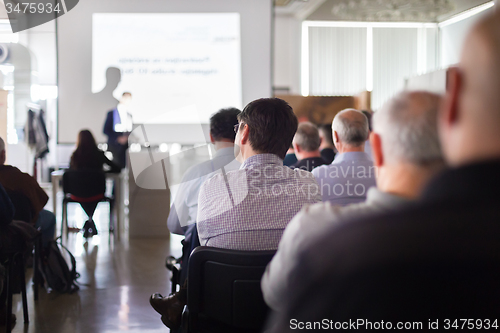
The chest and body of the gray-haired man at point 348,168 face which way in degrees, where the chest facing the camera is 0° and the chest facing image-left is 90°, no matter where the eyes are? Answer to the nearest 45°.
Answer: approximately 135°

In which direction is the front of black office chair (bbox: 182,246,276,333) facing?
away from the camera

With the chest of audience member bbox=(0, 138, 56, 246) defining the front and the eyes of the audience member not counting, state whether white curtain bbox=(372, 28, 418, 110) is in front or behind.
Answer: in front

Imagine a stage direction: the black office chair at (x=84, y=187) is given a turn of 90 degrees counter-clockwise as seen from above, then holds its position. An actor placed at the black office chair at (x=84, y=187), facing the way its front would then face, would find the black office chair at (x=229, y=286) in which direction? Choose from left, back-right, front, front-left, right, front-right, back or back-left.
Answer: left

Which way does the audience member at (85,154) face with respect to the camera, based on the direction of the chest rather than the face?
away from the camera

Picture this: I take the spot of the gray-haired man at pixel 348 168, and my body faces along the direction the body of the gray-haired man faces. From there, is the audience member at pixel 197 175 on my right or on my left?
on my left

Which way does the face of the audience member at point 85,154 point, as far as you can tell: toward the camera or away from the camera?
away from the camera

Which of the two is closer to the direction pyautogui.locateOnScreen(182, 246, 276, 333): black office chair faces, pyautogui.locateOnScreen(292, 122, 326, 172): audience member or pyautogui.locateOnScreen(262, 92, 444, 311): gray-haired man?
the audience member

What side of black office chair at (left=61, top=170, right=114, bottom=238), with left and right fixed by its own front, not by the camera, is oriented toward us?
back

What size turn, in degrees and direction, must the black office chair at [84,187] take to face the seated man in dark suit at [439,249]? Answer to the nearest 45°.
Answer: approximately 180°

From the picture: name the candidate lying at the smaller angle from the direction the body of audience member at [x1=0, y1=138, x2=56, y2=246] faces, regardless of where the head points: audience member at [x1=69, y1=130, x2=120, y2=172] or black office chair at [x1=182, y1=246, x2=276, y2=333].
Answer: the audience member
